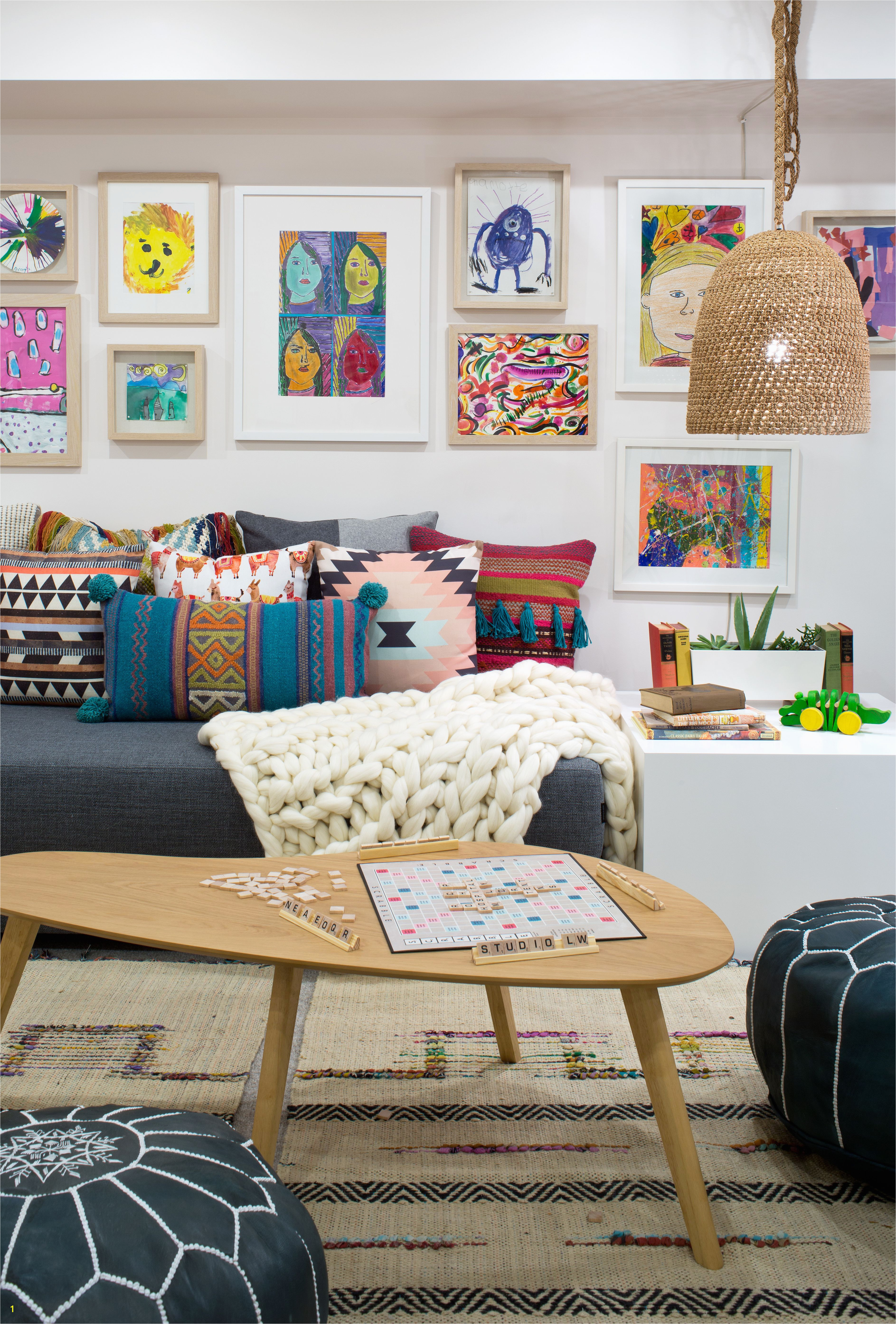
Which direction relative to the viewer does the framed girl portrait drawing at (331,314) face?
toward the camera

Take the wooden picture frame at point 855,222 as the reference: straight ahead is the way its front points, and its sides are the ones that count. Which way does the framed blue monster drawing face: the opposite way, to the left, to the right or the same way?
the same way

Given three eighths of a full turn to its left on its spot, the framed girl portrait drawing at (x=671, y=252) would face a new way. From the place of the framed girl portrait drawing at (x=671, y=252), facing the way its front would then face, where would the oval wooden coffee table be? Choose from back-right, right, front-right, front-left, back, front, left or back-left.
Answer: back-right

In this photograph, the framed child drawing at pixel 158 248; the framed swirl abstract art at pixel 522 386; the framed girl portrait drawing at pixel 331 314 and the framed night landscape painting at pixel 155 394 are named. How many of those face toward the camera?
4

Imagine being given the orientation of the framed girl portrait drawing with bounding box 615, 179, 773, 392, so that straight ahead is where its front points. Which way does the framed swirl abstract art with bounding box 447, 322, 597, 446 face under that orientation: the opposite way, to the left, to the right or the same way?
the same way

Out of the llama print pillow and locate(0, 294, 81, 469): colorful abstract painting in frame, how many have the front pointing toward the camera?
2

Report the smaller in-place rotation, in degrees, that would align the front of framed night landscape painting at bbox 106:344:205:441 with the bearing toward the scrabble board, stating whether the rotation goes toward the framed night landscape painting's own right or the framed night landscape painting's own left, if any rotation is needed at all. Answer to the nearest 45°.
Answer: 0° — it already faces it

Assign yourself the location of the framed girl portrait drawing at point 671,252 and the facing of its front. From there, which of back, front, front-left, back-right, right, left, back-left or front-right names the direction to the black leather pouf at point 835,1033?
front

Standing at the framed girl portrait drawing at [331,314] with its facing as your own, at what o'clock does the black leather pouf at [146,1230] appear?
The black leather pouf is roughly at 12 o'clock from the framed girl portrait drawing.

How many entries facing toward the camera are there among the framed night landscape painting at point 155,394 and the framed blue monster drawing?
2

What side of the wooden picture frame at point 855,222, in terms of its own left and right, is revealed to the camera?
front

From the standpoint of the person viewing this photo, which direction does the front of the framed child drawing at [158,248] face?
facing the viewer
